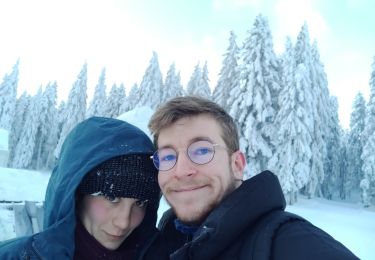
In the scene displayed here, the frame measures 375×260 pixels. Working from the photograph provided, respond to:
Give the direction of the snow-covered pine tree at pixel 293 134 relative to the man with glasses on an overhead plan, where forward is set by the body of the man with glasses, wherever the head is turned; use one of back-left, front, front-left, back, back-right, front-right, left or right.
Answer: back-right

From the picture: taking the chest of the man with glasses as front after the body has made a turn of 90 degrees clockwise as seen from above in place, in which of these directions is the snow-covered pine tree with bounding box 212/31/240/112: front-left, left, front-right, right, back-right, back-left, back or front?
front-right

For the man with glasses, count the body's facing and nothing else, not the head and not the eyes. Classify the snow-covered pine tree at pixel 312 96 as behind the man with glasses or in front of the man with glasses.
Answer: behind

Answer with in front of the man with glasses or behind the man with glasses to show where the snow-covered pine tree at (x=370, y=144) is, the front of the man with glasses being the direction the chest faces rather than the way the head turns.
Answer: behind

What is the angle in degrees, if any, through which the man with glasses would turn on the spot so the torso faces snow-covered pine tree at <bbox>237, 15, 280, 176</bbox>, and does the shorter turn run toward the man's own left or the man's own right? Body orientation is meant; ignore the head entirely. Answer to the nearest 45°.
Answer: approximately 135° to the man's own right

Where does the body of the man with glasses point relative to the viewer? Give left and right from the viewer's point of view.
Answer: facing the viewer and to the left of the viewer
